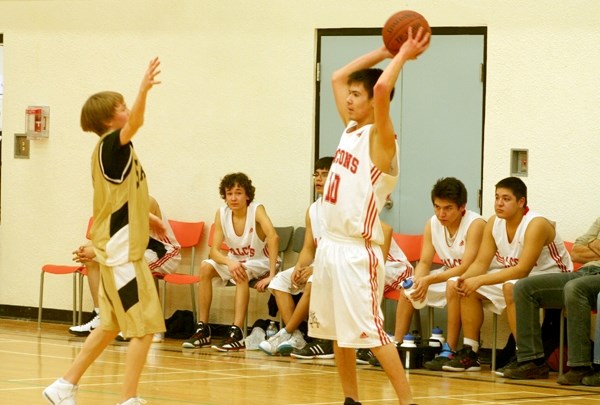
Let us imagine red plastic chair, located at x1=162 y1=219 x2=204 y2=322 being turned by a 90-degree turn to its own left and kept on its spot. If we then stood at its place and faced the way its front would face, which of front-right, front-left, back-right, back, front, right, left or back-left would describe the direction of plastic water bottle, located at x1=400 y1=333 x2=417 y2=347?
front

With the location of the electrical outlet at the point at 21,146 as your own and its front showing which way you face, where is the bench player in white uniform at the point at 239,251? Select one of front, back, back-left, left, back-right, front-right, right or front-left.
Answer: front-left

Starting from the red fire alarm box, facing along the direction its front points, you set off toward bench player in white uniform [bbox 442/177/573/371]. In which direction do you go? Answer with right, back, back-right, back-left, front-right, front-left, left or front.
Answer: front-left

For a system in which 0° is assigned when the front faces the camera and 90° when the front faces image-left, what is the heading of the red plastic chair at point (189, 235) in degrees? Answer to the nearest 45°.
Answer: approximately 45°

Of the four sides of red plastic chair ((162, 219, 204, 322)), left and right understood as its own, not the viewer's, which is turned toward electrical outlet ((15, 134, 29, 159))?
right

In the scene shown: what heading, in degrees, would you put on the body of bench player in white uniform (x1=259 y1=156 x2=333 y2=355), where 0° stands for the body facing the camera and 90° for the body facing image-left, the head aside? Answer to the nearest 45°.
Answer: approximately 45°

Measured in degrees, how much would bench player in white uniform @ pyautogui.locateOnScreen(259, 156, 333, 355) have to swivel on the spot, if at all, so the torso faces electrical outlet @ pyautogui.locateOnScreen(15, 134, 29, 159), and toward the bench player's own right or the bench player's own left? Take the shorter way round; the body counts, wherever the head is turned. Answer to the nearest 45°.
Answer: approximately 90° to the bench player's own right

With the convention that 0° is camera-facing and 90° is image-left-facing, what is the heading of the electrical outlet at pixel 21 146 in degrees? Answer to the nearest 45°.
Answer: approximately 0°
